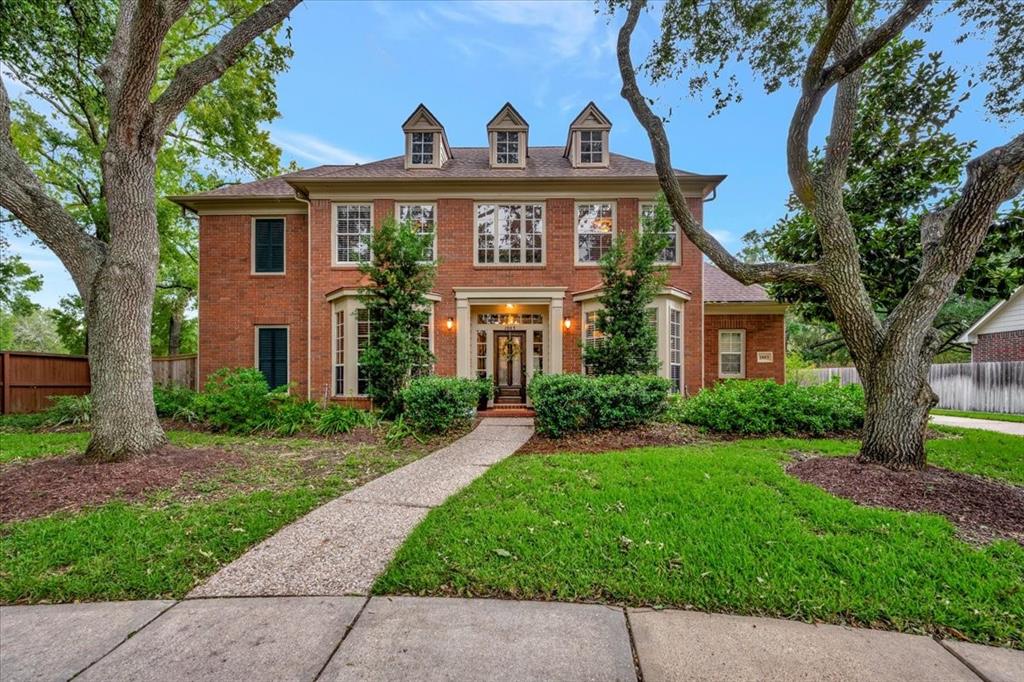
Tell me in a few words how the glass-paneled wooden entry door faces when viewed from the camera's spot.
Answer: facing the viewer

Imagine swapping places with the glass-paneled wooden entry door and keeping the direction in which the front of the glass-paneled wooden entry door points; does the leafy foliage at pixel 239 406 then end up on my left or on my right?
on my right

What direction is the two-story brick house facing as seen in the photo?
toward the camera

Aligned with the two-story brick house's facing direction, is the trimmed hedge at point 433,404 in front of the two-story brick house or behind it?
in front

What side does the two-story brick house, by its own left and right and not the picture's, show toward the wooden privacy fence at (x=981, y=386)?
left

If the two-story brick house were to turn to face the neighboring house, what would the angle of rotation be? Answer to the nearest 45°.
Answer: approximately 90° to its left

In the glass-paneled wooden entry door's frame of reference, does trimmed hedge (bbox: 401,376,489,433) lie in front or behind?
in front

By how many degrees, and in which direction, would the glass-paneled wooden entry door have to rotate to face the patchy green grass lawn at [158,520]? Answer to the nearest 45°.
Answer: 0° — it already faces it

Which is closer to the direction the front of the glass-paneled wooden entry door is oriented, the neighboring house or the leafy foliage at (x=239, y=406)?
the leafy foliage

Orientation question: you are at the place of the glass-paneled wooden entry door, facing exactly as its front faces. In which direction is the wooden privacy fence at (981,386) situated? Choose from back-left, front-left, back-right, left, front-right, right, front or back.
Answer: left
